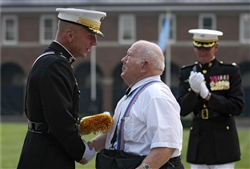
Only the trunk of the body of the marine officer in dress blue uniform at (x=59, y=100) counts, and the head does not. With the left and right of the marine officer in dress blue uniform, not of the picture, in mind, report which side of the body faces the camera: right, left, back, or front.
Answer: right

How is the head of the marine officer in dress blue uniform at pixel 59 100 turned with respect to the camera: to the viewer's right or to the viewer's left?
to the viewer's right

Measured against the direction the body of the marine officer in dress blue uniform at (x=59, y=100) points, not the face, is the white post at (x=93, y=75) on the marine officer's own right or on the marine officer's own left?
on the marine officer's own left

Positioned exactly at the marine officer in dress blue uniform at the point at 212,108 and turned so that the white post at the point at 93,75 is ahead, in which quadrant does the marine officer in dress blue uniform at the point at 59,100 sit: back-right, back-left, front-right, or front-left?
back-left

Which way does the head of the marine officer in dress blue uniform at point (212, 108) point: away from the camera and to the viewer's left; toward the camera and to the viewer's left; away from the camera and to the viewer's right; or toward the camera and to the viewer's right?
toward the camera and to the viewer's left

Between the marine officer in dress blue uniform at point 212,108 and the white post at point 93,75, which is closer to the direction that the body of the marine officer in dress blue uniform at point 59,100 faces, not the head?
the marine officer in dress blue uniform

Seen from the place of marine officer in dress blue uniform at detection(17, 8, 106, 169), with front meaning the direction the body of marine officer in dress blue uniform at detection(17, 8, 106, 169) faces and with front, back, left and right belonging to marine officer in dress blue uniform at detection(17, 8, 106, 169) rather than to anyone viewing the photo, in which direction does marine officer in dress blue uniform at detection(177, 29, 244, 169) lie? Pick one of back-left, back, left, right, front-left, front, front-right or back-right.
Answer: front-left
